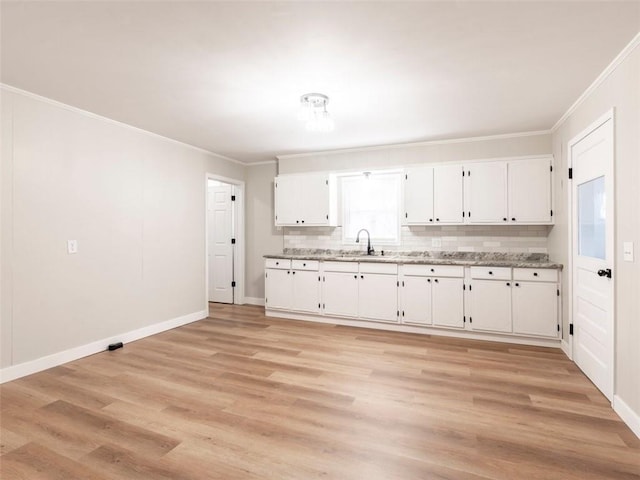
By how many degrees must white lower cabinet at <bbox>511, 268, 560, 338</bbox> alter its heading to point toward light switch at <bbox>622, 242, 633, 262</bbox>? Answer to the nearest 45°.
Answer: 0° — it already faces it

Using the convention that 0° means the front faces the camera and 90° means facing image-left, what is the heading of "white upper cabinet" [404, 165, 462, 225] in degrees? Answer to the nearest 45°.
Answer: approximately 0°

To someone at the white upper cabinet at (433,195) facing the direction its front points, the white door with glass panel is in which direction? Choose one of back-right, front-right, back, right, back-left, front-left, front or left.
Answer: front-left

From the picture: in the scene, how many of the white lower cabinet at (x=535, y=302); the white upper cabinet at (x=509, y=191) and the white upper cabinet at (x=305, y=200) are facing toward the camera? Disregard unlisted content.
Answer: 3

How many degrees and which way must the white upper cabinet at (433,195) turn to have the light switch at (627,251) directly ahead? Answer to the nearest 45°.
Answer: approximately 45° to its left

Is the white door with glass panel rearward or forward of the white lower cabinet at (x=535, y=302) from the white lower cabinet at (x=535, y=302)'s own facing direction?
forward

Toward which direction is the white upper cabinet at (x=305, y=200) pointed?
toward the camera

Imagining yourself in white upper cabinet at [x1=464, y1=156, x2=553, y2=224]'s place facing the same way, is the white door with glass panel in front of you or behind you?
in front

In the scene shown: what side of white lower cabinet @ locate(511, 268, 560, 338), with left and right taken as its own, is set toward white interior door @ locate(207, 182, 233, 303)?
right

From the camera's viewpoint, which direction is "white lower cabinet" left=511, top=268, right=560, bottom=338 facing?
toward the camera

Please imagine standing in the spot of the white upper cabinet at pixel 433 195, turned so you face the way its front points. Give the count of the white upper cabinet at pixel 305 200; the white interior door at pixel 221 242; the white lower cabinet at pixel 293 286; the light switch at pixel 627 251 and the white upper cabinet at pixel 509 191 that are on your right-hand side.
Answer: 3

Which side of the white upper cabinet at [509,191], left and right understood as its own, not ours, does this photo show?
front

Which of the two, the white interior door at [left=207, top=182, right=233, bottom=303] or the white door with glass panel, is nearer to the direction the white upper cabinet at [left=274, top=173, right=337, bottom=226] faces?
the white door with glass panel
